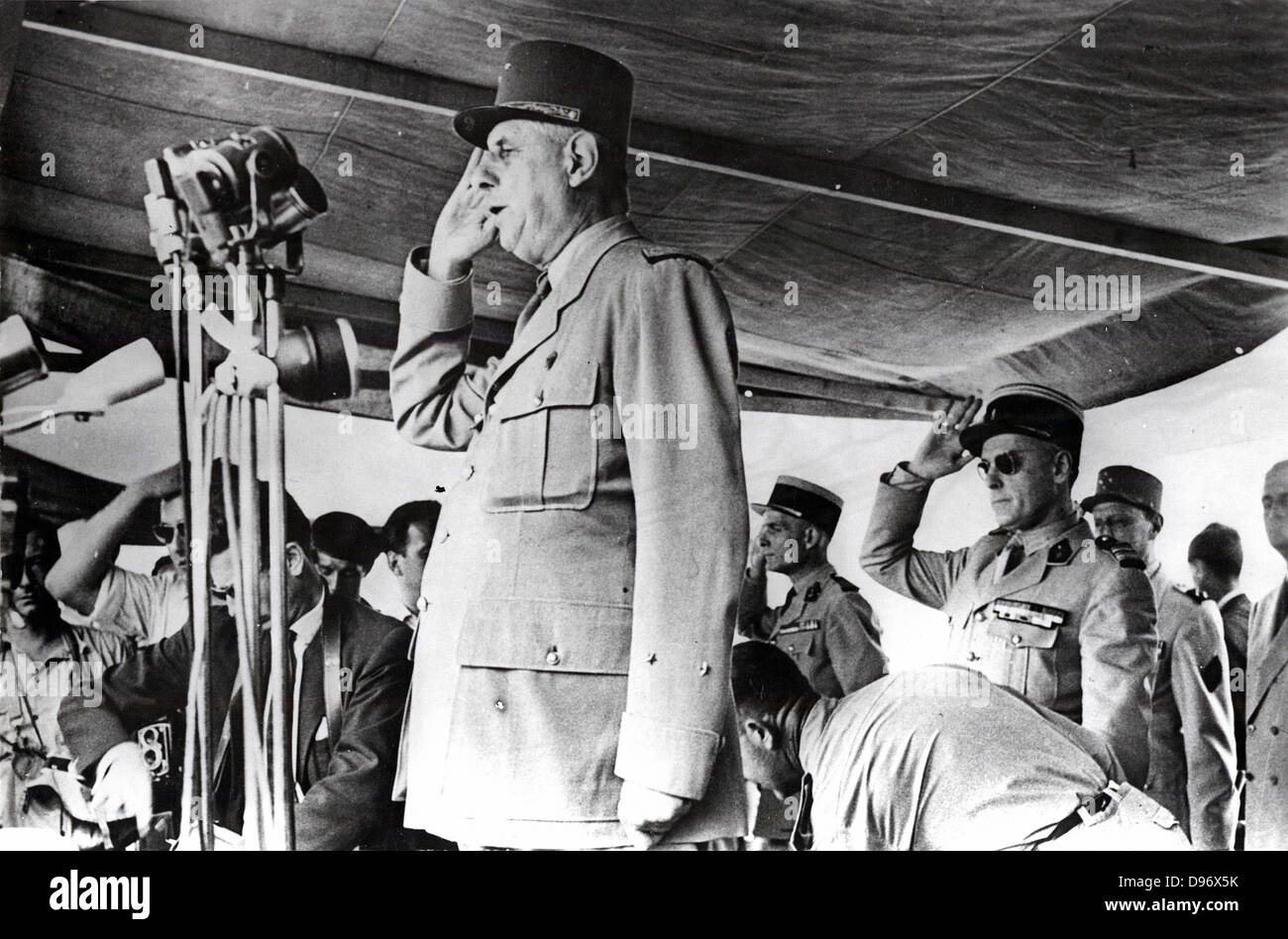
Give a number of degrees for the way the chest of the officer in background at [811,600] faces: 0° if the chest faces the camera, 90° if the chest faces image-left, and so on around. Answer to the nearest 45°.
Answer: approximately 45°

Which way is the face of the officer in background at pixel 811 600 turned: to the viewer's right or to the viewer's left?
to the viewer's left

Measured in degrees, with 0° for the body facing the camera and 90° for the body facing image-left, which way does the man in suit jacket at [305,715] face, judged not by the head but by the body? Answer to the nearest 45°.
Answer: approximately 45°

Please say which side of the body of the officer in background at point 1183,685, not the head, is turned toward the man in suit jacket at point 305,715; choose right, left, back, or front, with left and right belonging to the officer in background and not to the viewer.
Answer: front

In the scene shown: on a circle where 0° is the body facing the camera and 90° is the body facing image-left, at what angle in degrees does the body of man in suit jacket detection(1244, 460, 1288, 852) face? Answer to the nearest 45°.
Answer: approximately 45°

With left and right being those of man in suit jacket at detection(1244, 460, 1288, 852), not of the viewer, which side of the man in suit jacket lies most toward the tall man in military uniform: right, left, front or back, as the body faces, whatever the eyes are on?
front

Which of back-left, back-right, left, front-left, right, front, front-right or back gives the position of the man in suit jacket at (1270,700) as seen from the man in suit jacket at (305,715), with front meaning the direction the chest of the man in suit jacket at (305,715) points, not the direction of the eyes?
back-left

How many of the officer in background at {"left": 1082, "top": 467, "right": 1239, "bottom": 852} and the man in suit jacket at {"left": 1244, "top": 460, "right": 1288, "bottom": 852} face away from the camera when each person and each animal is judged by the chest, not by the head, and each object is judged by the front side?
0
